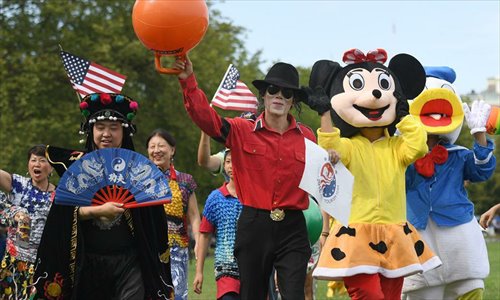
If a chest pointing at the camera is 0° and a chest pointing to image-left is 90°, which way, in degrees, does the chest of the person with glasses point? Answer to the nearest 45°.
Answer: approximately 0°
